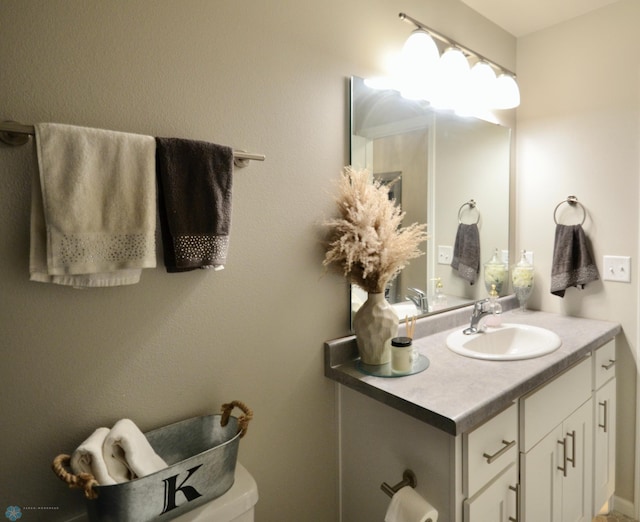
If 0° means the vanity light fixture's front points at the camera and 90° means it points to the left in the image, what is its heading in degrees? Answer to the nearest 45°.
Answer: approximately 315°

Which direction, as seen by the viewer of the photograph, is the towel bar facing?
facing the viewer and to the right of the viewer

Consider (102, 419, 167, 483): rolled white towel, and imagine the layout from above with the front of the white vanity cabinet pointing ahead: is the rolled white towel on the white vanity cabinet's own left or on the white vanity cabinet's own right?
on the white vanity cabinet's own right

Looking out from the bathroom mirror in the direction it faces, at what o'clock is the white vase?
The white vase is roughly at 2 o'clock from the bathroom mirror.

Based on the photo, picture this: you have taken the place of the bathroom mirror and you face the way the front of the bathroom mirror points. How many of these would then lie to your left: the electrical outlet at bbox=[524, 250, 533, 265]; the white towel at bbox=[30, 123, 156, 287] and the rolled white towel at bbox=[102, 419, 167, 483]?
1

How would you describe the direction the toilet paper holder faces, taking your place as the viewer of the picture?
facing the viewer and to the left of the viewer

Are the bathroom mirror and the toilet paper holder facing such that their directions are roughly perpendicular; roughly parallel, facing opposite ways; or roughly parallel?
roughly perpendicular
